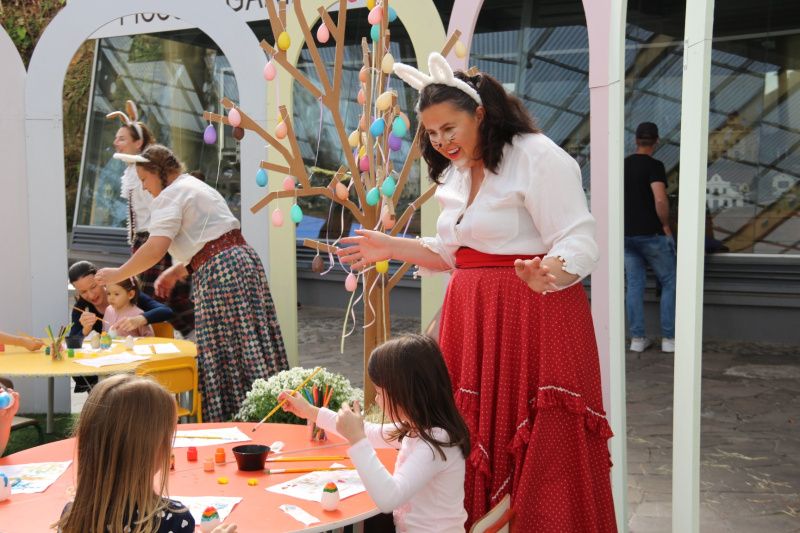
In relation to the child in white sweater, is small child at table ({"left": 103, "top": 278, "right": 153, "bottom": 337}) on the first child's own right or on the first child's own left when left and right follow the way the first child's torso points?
on the first child's own right

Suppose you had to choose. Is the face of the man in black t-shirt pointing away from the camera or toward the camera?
away from the camera

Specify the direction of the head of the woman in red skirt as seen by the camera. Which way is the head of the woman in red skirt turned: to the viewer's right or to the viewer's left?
to the viewer's left

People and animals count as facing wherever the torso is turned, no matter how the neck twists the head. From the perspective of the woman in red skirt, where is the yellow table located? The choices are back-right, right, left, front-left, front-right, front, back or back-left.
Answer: right

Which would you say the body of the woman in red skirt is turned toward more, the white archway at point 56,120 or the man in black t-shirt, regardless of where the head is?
the white archway

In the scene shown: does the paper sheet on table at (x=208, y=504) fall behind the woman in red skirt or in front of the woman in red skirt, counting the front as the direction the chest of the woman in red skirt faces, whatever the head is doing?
in front

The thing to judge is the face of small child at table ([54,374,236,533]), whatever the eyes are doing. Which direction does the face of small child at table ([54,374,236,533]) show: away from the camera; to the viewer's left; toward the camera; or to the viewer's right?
away from the camera

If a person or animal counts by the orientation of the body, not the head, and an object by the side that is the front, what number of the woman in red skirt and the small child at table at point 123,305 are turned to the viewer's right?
0

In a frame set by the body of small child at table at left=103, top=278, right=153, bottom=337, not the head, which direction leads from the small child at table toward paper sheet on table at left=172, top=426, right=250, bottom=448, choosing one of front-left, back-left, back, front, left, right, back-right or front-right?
front-left

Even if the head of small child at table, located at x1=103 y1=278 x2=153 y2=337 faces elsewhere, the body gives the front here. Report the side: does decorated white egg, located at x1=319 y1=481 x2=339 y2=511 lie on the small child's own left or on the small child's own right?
on the small child's own left

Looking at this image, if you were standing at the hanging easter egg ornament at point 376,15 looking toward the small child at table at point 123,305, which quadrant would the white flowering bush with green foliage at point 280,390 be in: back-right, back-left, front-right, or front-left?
front-left

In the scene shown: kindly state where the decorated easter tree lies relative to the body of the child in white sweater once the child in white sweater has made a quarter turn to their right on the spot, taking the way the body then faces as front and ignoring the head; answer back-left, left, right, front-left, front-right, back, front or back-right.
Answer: front

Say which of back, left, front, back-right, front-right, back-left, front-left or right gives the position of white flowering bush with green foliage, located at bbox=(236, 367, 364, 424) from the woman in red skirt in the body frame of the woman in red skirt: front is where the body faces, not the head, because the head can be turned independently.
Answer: right

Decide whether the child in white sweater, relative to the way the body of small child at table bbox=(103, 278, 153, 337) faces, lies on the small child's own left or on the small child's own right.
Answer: on the small child's own left
